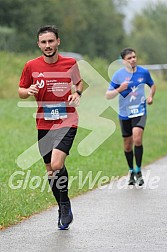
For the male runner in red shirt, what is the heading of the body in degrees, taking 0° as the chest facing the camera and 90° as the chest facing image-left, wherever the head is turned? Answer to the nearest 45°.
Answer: approximately 0°

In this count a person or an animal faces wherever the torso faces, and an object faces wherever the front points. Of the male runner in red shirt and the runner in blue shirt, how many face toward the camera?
2

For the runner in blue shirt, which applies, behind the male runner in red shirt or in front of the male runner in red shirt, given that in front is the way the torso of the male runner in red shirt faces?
behind

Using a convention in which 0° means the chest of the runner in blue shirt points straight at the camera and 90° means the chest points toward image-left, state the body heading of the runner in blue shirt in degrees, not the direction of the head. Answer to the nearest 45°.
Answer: approximately 0°
